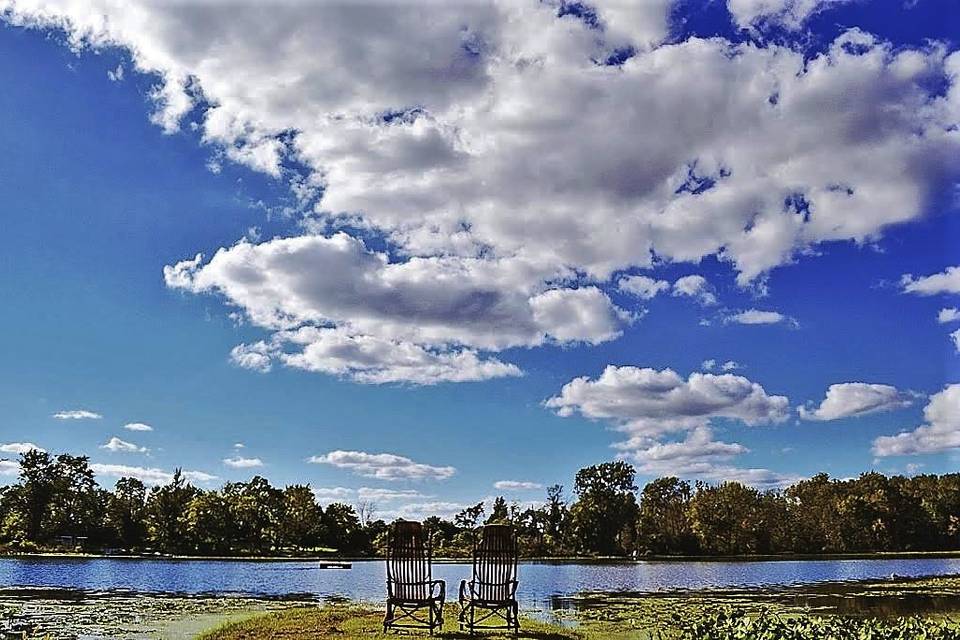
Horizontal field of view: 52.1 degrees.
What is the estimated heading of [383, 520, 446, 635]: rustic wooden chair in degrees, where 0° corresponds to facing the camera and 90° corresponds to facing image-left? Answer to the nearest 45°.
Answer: approximately 225°

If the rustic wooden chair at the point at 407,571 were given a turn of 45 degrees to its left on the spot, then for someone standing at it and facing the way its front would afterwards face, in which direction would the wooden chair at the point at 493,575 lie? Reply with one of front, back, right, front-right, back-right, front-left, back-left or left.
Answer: right
